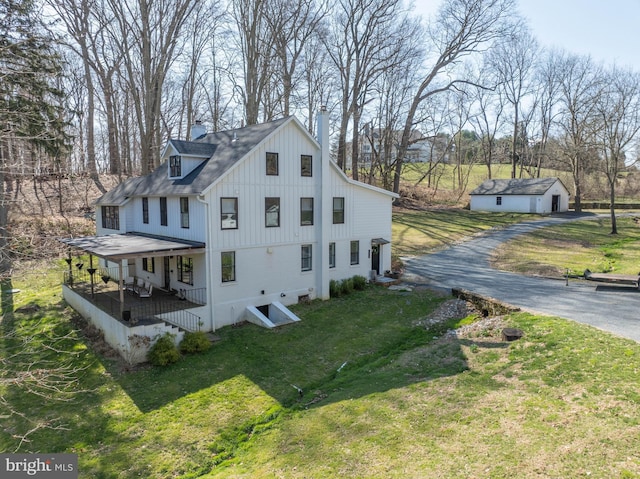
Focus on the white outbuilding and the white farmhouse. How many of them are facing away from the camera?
0

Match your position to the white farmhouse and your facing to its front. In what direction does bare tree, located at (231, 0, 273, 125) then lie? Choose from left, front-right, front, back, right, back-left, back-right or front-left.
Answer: back-right

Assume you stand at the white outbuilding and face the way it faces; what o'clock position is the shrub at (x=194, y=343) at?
The shrub is roughly at 2 o'clock from the white outbuilding.

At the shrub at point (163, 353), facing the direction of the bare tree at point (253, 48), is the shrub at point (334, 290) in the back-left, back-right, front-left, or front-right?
front-right

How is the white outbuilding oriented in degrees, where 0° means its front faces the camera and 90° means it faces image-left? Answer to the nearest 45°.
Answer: approximately 315°

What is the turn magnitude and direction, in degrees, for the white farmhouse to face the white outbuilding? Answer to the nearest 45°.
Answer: approximately 180°

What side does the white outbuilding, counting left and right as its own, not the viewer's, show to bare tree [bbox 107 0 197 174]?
right

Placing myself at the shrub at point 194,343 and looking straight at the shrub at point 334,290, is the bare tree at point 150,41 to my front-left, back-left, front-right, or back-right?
front-left

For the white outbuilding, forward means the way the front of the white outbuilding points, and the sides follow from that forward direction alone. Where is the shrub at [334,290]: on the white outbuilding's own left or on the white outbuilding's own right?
on the white outbuilding's own right

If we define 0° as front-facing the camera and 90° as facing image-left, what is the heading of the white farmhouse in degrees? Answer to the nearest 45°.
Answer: approximately 45°

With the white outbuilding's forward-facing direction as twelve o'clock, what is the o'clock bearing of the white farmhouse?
The white farmhouse is roughly at 2 o'clock from the white outbuilding.
